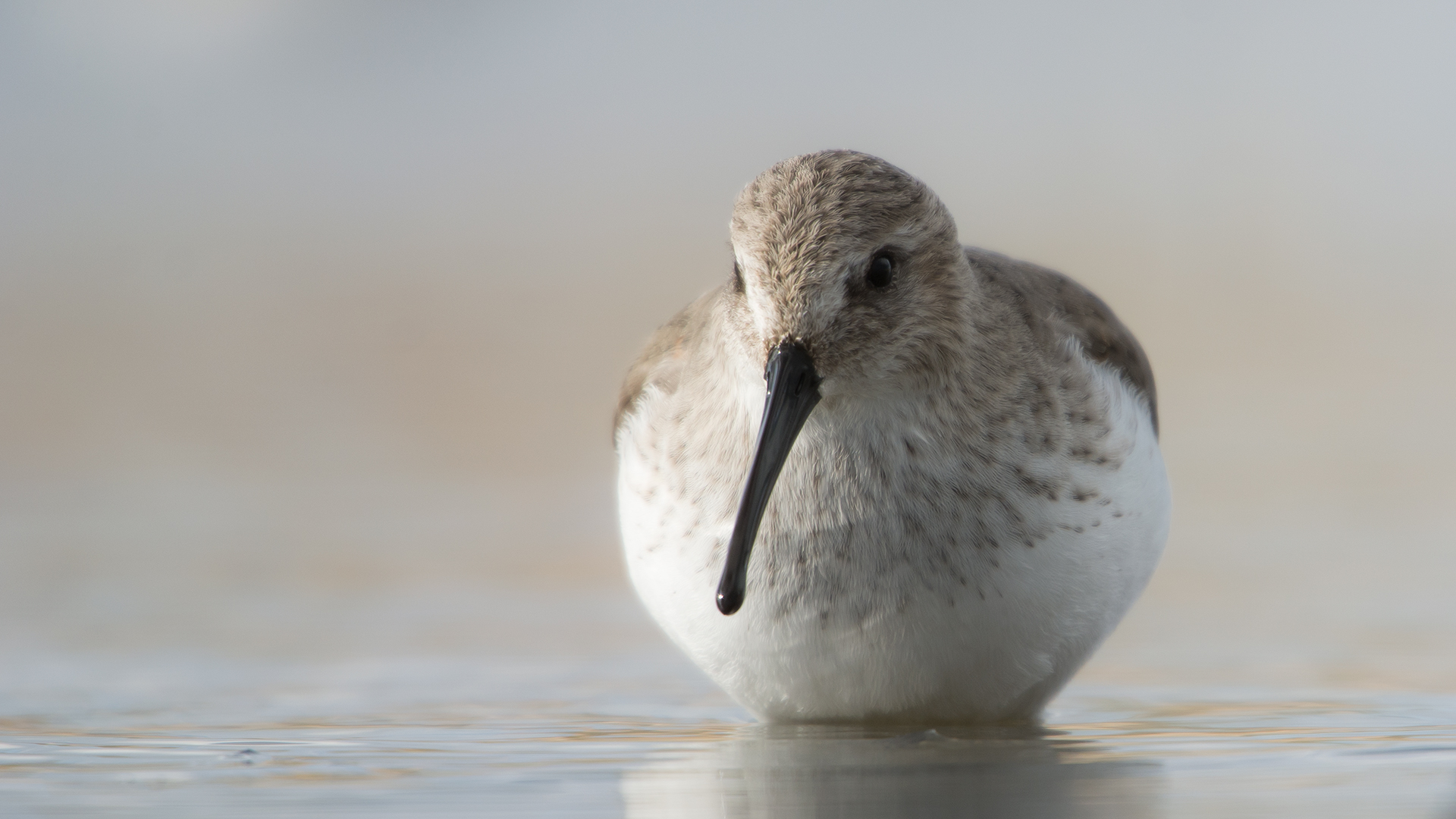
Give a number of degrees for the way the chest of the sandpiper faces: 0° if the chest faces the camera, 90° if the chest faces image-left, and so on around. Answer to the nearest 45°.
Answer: approximately 0°
